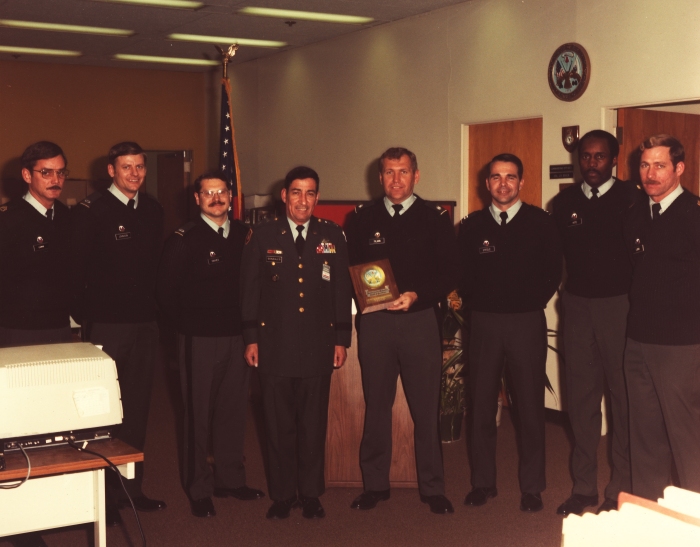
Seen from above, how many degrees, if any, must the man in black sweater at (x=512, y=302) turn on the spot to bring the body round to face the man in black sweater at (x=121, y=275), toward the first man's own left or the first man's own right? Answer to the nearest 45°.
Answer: approximately 90° to the first man's own right

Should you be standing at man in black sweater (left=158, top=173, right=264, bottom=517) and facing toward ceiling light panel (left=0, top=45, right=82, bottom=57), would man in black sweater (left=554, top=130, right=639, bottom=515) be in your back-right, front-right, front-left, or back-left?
back-right

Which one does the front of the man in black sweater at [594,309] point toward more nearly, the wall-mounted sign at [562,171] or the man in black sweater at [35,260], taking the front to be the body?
the man in black sweater

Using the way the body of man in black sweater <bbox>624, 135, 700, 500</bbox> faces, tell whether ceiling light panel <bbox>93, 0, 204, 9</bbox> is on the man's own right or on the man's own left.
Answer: on the man's own right

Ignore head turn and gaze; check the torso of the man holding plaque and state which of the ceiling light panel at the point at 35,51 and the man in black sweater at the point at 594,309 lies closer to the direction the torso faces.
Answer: the man in black sweater

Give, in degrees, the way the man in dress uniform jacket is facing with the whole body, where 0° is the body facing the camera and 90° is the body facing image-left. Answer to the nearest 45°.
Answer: approximately 0°

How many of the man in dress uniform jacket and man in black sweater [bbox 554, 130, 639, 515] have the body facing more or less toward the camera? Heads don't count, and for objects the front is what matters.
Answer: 2

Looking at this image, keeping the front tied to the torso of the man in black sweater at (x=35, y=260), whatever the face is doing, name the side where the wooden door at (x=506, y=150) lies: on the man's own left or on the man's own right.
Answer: on the man's own left
